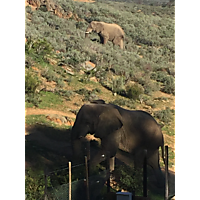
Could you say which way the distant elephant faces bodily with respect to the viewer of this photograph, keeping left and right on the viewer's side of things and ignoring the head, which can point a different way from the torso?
facing to the left of the viewer

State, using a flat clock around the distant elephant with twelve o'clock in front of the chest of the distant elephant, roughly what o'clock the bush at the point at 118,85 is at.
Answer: The bush is roughly at 9 o'clock from the distant elephant.

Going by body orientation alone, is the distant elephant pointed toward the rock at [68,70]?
no

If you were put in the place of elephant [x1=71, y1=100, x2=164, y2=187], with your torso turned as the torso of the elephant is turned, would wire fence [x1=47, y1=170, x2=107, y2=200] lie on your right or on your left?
on your left

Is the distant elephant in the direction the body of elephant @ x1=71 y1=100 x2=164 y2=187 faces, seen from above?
no

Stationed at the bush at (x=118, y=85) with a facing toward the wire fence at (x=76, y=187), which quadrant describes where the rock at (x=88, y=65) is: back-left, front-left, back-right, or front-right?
back-right

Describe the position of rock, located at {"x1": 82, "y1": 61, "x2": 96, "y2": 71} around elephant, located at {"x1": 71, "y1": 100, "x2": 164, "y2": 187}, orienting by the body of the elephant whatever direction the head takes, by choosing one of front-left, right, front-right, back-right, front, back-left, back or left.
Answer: right

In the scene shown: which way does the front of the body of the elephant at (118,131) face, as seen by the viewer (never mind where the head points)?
to the viewer's left

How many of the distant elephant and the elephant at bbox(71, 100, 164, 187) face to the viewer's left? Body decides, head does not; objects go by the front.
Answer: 2

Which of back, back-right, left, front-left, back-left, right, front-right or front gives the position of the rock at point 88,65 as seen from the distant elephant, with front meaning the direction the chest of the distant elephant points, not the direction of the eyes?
left

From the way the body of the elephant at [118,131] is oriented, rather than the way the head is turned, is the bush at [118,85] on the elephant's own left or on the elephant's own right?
on the elephant's own right

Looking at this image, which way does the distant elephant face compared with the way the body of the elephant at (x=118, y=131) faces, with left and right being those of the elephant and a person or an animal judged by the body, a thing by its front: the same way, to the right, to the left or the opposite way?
the same way

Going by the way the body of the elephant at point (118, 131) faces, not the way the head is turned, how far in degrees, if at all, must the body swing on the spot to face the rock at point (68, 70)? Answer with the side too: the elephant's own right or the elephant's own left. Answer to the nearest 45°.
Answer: approximately 90° to the elephant's own right
